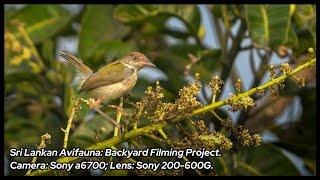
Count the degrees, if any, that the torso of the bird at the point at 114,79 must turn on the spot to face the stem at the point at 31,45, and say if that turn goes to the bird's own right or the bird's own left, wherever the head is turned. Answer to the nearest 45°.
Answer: approximately 135° to the bird's own left

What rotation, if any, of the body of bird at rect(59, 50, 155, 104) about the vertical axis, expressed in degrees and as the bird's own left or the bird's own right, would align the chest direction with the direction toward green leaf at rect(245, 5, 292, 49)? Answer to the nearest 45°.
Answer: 0° — it already faces it

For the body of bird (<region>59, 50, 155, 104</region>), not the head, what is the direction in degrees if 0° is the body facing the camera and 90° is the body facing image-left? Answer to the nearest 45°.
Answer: approximately 270°

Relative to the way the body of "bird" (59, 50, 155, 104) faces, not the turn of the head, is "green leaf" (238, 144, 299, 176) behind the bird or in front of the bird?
in front

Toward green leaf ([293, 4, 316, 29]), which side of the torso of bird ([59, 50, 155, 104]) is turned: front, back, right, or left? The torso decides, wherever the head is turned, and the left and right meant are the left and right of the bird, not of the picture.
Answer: front

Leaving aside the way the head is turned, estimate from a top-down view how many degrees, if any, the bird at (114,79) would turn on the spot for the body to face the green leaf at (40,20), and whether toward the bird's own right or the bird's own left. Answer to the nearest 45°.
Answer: approximately 135° to the bird's own left

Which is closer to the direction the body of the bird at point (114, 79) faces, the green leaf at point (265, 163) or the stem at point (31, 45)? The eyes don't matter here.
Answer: the green leaf
